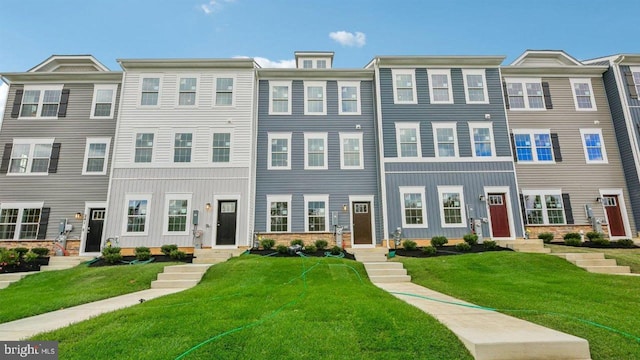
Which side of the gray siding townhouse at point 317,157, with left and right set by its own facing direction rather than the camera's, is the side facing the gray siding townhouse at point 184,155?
right

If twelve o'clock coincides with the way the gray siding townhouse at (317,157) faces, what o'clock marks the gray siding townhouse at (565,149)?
the gray siding townhouse at (565,149) is roughly at 9 o'clock from the gray siding townhouse at (317,157).

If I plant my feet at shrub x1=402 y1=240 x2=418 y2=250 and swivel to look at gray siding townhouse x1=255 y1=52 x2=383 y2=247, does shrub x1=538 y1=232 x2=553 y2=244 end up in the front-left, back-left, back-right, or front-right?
back-right

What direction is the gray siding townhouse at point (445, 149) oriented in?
toward the camera

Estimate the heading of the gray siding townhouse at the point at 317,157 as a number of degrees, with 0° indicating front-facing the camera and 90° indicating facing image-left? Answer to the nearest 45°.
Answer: approximately 0°

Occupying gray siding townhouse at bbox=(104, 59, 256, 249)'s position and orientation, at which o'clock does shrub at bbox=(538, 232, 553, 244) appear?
The shrub is roughly at 10 o'clock from the gray siding townhouse.

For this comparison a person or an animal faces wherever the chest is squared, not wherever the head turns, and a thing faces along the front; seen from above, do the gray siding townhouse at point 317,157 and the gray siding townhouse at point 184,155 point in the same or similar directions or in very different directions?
same or similar directions

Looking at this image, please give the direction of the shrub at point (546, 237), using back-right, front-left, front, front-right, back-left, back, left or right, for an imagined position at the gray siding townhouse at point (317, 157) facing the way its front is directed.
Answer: left

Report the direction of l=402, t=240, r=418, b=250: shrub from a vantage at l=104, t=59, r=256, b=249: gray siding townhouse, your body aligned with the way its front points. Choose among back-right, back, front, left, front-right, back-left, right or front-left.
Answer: front-left

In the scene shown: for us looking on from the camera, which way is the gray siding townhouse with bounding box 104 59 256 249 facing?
facing the viewer

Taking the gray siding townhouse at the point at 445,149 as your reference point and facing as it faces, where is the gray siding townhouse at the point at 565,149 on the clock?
the gray siding townhouse at the point at 565,149 is roughly at 8 o'clock from the gray siding townhouse at the point at 445,149.

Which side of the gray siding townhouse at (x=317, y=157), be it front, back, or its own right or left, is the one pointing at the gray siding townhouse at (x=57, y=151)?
right
